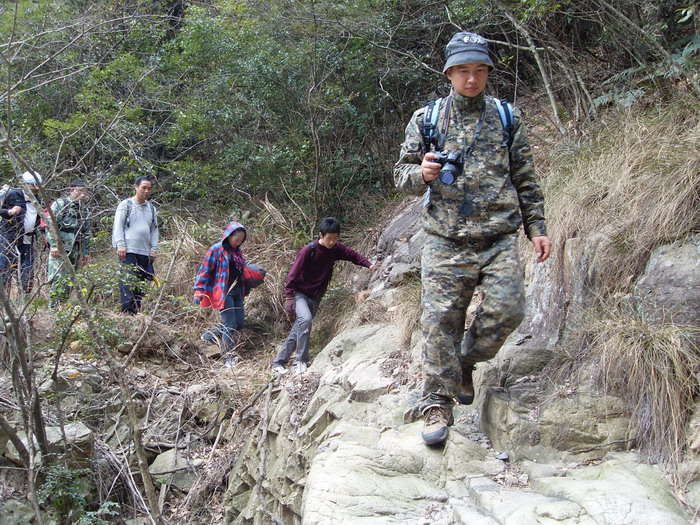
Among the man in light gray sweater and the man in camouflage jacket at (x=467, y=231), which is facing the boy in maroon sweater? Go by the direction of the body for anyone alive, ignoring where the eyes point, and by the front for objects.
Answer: the man in light gray sweater

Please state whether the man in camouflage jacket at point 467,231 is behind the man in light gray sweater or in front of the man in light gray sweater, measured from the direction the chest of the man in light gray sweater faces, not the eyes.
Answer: in front

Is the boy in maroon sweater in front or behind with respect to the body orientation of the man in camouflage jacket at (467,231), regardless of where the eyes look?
behind

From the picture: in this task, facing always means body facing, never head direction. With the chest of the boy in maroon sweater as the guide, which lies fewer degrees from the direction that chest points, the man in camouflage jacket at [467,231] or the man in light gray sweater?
the man in camouflage jacket

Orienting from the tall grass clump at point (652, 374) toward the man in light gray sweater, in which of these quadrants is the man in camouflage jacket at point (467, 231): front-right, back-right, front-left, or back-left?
front-left

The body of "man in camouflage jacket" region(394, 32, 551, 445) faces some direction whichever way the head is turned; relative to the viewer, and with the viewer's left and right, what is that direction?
facing the viewer

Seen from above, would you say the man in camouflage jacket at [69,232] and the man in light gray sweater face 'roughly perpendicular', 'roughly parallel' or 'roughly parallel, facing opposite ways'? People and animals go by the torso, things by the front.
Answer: roughly parallel

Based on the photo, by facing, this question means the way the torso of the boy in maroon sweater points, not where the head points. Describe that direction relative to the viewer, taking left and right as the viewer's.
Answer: facing the viewer and to the right of the viewer

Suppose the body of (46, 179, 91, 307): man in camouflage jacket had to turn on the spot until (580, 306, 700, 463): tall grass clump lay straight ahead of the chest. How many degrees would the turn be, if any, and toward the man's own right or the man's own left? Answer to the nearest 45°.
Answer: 0° — they already face it

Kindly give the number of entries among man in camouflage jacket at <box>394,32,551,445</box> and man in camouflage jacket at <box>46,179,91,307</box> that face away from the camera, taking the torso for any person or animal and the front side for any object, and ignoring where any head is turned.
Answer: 0

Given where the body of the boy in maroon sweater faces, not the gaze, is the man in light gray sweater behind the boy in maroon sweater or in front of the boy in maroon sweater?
behind

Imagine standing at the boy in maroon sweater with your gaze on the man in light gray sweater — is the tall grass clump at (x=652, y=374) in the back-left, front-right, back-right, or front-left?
back-left

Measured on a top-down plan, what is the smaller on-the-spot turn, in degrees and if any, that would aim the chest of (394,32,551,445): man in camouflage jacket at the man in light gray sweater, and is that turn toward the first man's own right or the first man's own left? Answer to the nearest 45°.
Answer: approximately 135° to the first man's own right

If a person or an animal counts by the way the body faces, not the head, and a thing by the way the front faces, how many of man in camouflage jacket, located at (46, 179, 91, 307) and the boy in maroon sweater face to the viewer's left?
0
